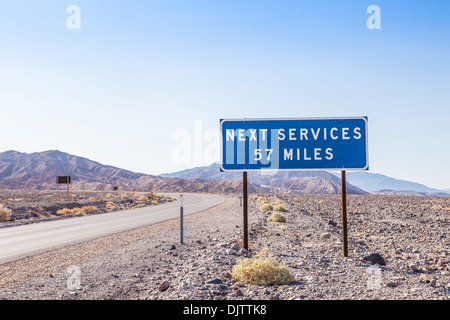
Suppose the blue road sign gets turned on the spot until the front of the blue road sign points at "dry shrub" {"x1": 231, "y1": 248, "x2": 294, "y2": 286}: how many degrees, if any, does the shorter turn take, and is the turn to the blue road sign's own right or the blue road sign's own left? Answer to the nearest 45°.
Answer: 0° — it already faces it

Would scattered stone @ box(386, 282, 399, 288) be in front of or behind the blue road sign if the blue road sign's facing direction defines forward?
in front

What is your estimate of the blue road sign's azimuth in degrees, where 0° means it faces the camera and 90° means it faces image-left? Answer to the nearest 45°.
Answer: approximately 0°

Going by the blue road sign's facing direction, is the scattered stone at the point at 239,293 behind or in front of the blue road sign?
in front

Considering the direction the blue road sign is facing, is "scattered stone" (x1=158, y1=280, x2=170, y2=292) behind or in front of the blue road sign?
in front
